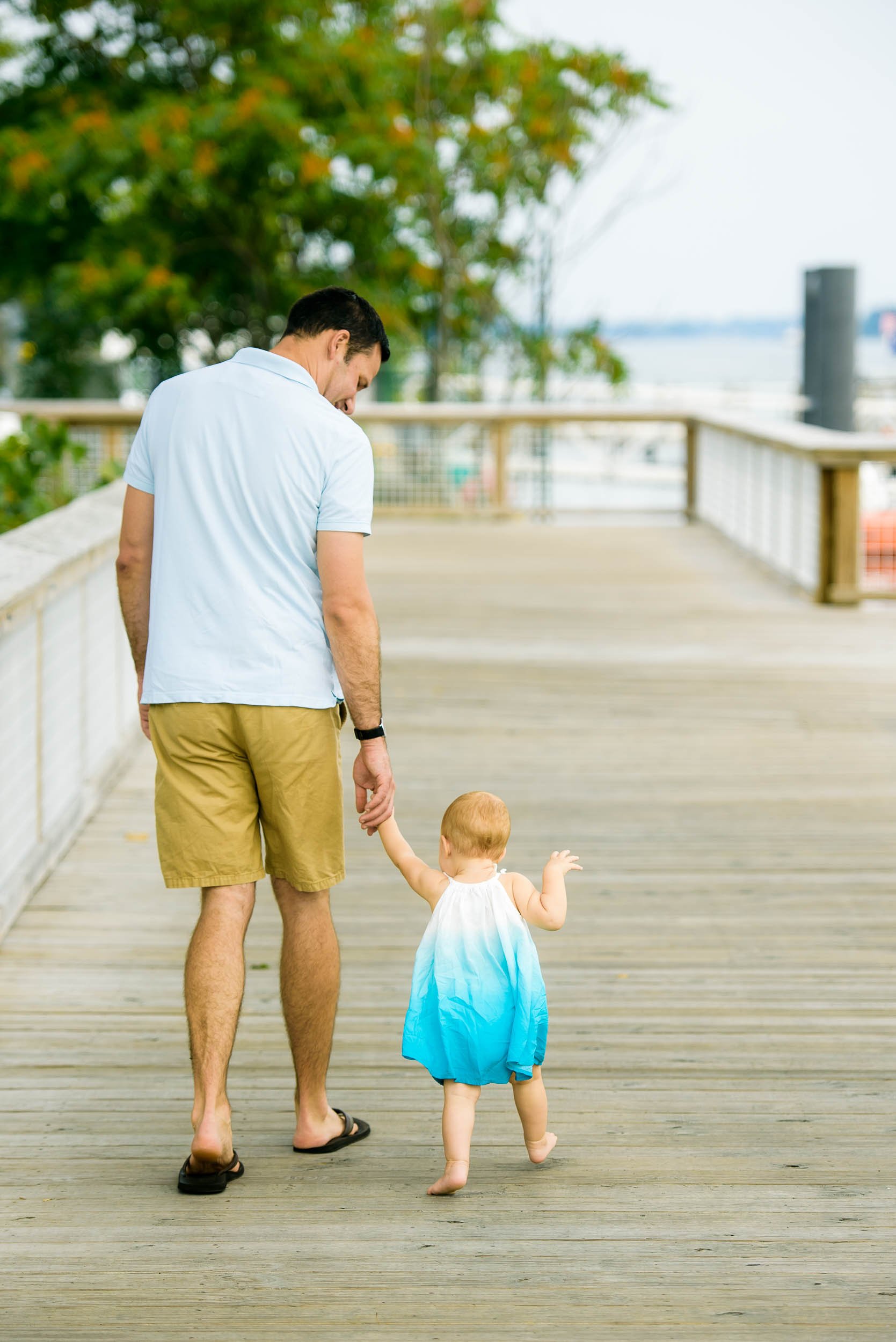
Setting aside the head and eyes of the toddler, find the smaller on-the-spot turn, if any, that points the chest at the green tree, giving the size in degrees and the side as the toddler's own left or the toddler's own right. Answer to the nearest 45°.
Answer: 0° — they already face it

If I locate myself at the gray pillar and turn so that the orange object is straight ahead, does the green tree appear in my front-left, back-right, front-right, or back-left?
back-right

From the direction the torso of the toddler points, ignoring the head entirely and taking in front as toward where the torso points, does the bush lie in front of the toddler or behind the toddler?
in front

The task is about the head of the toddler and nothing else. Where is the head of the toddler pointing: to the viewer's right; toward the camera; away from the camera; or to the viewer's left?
away from the camera

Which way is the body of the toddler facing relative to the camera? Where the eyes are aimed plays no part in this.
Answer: away from the camera

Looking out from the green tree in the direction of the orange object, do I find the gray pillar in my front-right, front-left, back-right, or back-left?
front-left

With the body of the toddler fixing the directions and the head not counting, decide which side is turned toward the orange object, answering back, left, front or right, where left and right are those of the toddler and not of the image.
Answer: front

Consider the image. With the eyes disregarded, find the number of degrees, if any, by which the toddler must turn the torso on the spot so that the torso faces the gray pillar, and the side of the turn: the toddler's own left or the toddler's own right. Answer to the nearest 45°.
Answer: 0° — they already face it
